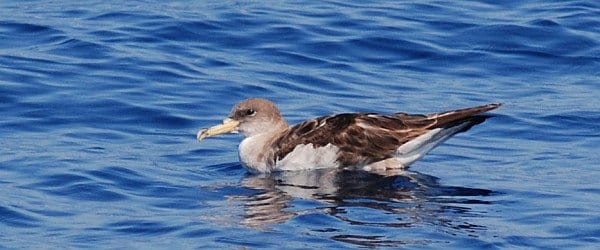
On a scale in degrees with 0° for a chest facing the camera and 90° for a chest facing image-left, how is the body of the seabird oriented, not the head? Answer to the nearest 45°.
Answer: approximately 90°
